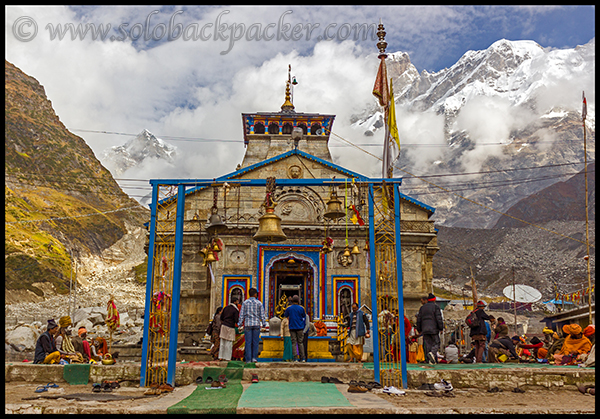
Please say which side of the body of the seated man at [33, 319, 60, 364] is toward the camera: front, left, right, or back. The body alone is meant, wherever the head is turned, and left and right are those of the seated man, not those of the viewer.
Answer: right

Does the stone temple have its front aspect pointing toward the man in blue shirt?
yes

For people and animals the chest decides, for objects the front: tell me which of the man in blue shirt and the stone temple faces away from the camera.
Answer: the man in blue shirt

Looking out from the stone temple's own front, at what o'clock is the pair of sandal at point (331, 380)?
The pair of sandal is roughly at 12 o'clock from the stone temple.

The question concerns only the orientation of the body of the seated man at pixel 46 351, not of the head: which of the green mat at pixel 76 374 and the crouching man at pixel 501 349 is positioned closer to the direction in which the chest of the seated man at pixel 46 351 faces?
the crouching man

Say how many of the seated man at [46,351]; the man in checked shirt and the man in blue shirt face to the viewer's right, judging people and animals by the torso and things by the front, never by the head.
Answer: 1

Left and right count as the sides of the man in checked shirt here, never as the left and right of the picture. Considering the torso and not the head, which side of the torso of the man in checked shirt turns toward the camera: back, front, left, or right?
back

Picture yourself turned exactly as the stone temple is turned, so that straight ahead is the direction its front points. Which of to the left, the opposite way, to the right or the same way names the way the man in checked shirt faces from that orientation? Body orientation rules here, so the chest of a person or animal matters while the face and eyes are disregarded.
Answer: the opposite way

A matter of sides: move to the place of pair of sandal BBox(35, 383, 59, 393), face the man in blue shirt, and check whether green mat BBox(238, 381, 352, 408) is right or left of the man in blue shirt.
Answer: right

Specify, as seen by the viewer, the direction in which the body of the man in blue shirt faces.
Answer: away from the camera

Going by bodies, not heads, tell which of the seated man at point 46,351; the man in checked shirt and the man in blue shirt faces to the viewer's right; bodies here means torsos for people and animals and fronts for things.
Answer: the seated man

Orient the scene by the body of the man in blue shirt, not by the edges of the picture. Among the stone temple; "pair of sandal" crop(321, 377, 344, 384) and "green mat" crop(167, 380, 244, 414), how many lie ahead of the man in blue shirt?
1
